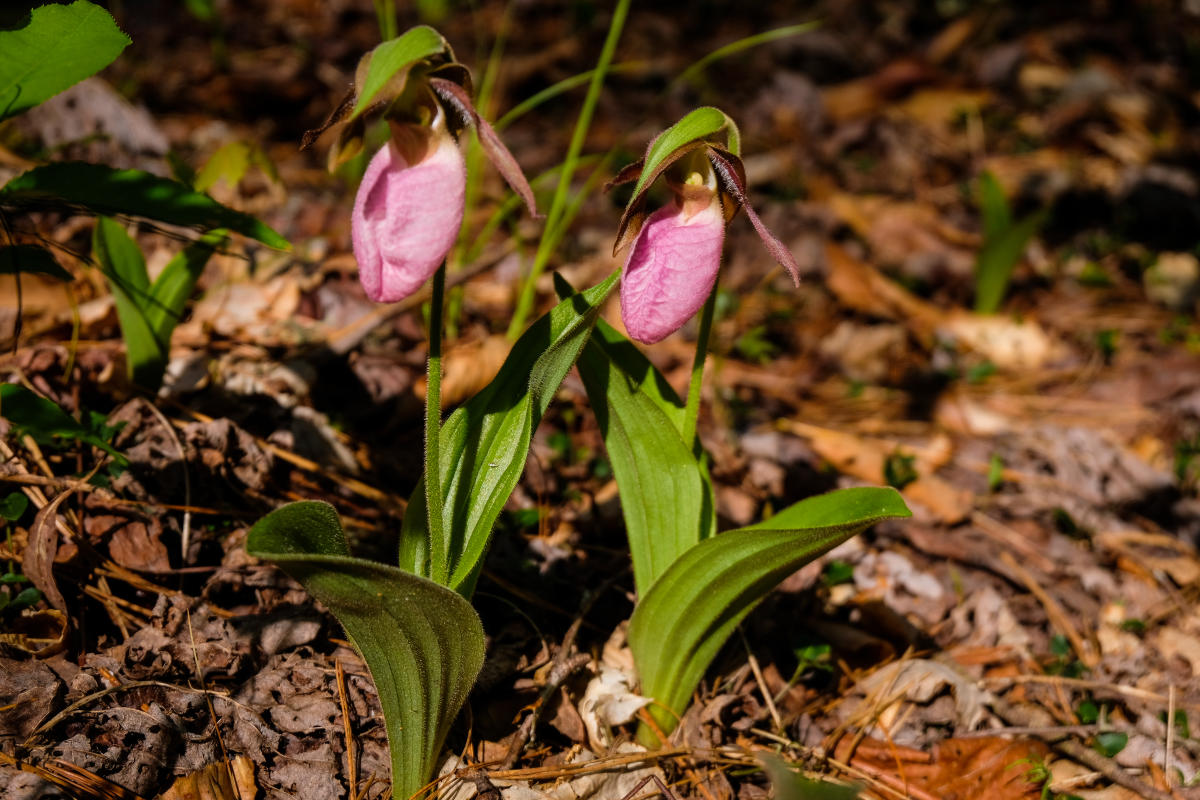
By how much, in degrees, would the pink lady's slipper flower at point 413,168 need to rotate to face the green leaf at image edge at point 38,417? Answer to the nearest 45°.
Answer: approximately 90° to its right

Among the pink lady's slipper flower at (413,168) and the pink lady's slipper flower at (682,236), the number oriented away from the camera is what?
0

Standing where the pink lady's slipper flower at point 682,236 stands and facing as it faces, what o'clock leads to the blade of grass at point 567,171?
The blade of grass is roughly at 4 o'clock from the pink lady's slipper flower.

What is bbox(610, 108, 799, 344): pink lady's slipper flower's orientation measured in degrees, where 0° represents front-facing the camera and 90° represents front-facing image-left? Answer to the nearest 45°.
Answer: approximately 45°
